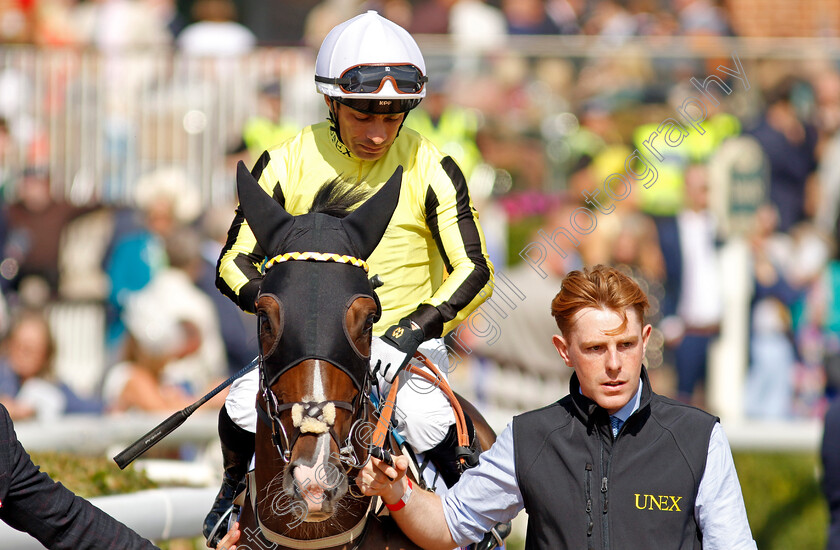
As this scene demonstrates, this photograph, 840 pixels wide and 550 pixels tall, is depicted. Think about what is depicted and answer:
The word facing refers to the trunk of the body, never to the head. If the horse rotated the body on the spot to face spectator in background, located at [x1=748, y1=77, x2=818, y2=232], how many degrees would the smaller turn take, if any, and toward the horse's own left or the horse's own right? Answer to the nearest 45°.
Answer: approximately 135° to the horse's own left

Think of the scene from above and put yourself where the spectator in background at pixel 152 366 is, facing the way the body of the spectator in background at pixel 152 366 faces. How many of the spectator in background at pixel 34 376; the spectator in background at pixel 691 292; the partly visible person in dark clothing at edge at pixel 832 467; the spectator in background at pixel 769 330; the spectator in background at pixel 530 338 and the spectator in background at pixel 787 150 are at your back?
1

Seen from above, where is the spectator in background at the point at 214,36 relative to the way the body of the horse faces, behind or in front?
behind

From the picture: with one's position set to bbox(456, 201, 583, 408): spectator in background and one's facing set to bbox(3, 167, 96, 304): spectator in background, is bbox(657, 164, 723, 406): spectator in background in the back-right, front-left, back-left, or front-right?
back-right

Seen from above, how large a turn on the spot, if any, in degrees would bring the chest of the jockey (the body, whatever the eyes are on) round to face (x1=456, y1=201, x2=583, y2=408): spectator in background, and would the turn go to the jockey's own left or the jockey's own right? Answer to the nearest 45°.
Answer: approximately 180°

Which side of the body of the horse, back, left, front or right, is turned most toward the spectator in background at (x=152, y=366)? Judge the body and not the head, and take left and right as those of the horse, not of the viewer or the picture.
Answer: back

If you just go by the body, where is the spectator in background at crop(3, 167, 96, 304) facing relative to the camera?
toward the camera

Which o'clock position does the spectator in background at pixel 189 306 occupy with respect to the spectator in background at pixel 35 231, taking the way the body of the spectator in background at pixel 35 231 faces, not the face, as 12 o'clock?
the spectator in background at pixel 189 306 is roughly at 11 o'clock from the spectator in background at pixel 35 231.

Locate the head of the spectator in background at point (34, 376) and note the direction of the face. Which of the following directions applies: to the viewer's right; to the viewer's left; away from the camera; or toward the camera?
toward the camera

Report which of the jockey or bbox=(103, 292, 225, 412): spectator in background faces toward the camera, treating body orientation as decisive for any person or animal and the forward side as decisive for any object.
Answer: the jockey
